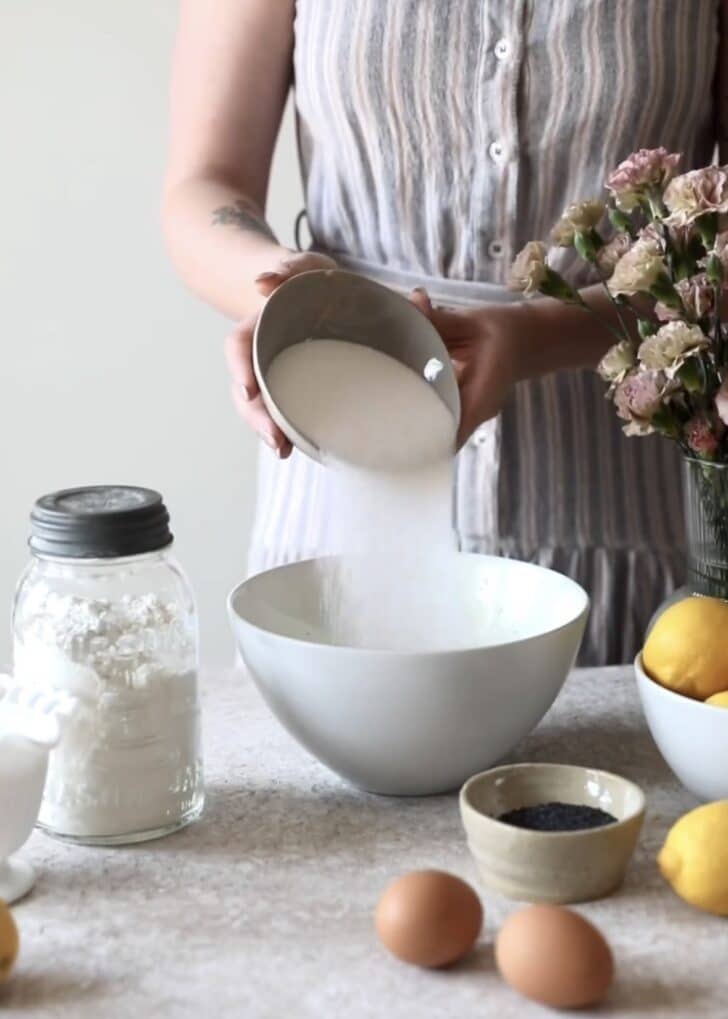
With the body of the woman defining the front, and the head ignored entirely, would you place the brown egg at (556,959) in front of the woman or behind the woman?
in front

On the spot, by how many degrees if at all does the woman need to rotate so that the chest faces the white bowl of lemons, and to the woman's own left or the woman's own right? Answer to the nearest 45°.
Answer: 0° — they already face it

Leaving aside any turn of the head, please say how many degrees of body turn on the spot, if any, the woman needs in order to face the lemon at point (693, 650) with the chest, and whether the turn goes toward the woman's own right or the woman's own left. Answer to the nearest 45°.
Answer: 0° — they already face it

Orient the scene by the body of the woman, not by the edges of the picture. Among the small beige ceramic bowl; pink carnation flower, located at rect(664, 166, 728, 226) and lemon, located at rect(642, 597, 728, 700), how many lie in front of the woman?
3

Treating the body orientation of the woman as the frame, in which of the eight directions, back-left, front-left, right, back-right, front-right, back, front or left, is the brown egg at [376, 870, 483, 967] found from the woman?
front

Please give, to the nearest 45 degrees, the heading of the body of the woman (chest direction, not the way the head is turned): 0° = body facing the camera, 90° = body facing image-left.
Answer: approximately 0°

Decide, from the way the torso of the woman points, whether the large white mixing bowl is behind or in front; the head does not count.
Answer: in front
